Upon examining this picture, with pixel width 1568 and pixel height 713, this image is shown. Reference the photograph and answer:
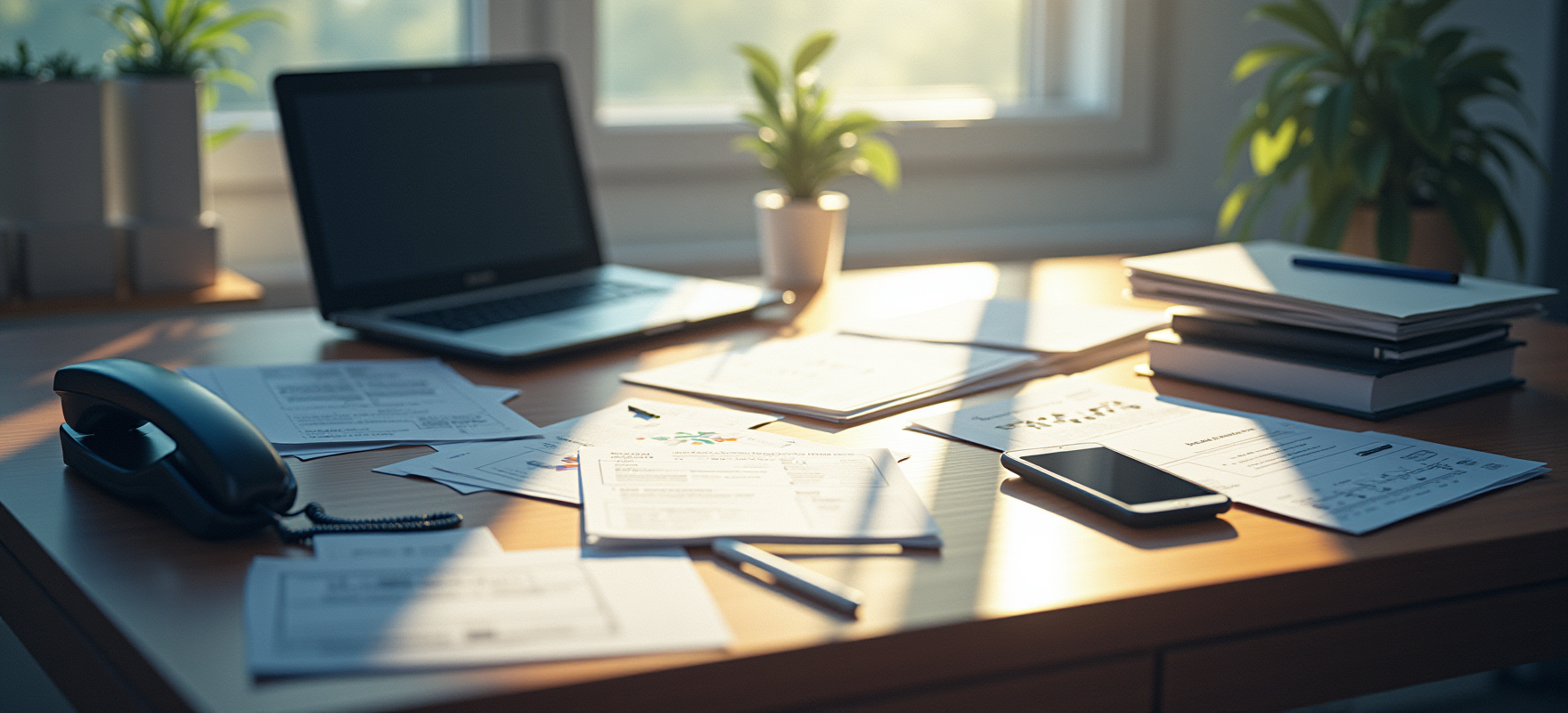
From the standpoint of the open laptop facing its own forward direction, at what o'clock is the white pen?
The white pen is roughly at 1 o'clock from the open laptop.

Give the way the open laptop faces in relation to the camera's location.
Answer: facing the viewer and to the right of the viewer

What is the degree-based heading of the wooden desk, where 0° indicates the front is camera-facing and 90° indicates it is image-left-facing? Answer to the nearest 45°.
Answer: approximately 315°
